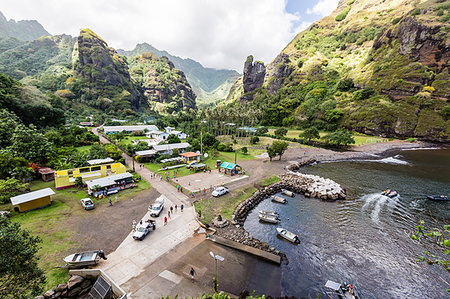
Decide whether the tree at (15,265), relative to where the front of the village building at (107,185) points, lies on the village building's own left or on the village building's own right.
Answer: on the village building's own right

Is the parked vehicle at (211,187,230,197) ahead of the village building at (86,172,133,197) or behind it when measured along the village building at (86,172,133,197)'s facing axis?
ahead

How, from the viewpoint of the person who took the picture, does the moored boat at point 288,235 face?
facing away from the viewer and to the left of the viewer

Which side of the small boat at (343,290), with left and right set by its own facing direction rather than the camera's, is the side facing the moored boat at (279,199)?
front

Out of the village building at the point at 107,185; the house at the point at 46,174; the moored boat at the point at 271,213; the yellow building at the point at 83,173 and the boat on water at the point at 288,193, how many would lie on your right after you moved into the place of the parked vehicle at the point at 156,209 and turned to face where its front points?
3

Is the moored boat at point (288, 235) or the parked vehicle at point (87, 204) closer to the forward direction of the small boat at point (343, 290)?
the moored boat

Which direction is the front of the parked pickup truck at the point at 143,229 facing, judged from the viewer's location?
facing the viewer and to the left of the viewer

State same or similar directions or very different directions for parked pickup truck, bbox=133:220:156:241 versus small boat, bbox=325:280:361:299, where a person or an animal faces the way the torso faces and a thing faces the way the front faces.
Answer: very different directions

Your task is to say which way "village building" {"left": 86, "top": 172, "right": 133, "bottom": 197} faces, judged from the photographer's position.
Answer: facing the viewer and to the right of the viewer
